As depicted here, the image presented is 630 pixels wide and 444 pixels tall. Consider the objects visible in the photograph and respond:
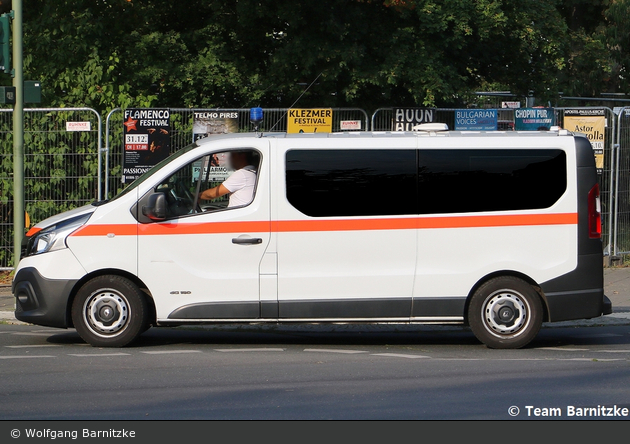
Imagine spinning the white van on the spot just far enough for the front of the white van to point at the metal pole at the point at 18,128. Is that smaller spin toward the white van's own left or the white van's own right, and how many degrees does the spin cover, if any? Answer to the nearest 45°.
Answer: approximately 45° to the white van's own right

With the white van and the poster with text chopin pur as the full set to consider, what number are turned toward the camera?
1

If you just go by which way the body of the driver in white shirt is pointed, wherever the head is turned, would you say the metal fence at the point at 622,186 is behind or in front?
behind

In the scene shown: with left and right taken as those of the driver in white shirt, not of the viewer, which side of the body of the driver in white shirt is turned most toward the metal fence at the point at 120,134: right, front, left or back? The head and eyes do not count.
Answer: right

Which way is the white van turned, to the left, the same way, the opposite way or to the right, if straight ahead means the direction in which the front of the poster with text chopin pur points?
to the right

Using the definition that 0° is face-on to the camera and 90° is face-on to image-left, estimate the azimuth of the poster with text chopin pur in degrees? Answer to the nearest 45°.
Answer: approximately 0°

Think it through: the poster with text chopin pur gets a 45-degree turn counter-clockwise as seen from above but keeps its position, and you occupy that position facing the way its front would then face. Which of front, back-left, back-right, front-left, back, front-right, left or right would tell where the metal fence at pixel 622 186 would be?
left

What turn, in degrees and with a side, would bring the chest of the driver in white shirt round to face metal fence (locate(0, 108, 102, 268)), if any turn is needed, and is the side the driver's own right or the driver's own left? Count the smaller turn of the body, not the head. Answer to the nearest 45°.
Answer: approximately 45° to the driver's own right

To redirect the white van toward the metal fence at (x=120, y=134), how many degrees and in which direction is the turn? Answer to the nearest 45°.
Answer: approximately 45° to its right

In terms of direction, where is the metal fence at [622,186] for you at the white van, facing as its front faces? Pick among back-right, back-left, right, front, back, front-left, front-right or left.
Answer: back-right

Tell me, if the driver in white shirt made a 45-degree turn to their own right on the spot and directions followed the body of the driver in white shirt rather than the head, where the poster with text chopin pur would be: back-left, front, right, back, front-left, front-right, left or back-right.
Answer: right

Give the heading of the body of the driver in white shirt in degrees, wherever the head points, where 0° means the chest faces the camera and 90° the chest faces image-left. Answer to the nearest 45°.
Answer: approximately 90°

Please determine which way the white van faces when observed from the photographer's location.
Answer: facing to the left of the viewer

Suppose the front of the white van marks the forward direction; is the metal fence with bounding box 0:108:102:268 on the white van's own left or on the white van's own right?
on the white van's own right

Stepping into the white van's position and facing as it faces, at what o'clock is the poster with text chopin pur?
The poster with text chopin pur is roughly at 4 o'clock from the white van.
